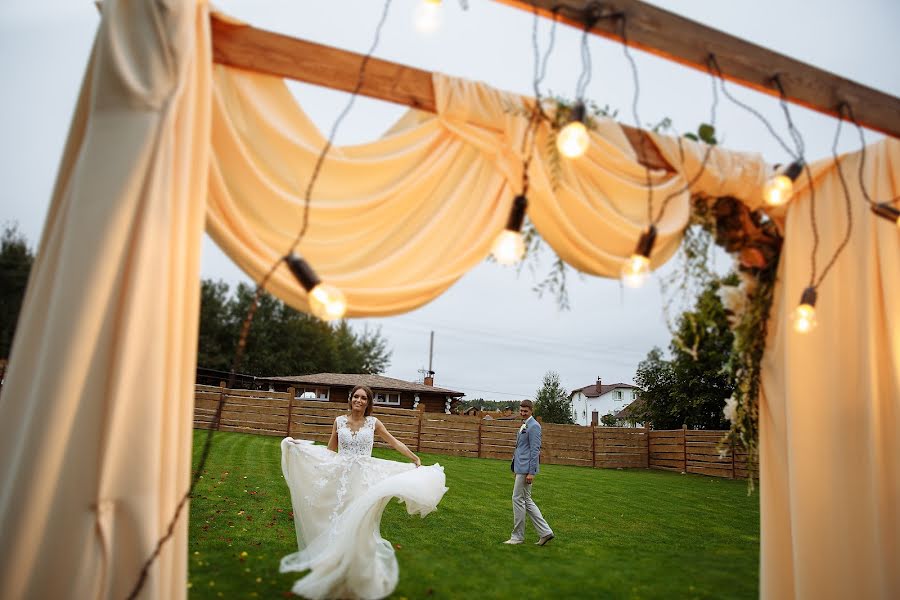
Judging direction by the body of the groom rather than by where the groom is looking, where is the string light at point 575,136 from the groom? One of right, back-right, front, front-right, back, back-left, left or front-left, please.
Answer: left

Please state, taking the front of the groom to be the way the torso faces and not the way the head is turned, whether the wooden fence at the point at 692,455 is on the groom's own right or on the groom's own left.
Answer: on the groom's own right

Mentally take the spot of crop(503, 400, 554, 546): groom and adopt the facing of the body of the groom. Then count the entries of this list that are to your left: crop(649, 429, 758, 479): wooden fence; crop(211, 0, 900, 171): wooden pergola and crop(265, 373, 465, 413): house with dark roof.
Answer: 1

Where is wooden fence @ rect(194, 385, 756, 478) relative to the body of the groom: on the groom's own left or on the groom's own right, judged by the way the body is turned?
on the groom's own right

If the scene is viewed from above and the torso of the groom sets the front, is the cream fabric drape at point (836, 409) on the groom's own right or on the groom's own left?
on the groom's own left

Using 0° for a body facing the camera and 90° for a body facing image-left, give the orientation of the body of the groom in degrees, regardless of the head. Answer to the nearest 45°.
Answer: approximately 90°
